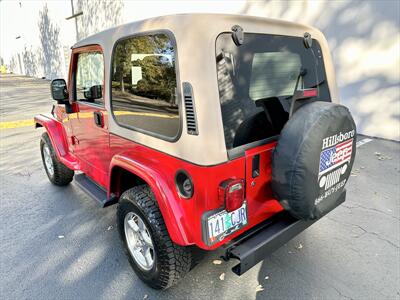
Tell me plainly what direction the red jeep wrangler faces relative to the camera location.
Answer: facing away from the viewer and to the left of the viewer
